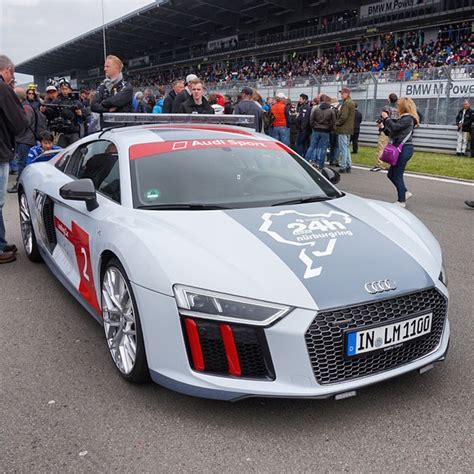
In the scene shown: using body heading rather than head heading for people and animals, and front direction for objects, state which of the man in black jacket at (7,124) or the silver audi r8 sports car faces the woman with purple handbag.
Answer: the man in black jacket

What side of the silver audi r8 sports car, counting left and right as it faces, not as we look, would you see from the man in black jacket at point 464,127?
left

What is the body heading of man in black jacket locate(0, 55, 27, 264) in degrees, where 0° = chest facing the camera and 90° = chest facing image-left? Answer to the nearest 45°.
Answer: approximately 270°

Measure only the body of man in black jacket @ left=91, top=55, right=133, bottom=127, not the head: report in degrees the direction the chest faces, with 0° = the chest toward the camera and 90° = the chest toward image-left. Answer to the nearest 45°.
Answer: approximately 45°
